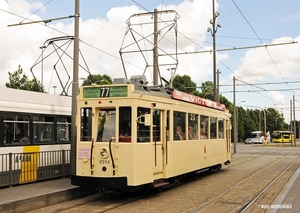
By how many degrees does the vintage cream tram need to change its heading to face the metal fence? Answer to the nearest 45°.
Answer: approximately 90° to its right

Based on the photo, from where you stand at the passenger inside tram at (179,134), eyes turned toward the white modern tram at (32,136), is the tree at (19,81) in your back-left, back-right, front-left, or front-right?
front-right

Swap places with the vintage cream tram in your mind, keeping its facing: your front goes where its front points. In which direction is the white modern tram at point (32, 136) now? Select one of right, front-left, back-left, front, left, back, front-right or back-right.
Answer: right

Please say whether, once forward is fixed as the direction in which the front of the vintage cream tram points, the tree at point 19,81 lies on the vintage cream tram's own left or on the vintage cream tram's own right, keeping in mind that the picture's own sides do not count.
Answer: on the vintage cream tram's own right

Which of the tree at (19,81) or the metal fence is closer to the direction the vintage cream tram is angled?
the metal fence

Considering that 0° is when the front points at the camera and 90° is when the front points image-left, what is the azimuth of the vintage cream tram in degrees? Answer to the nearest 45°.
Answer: approximately 45°
